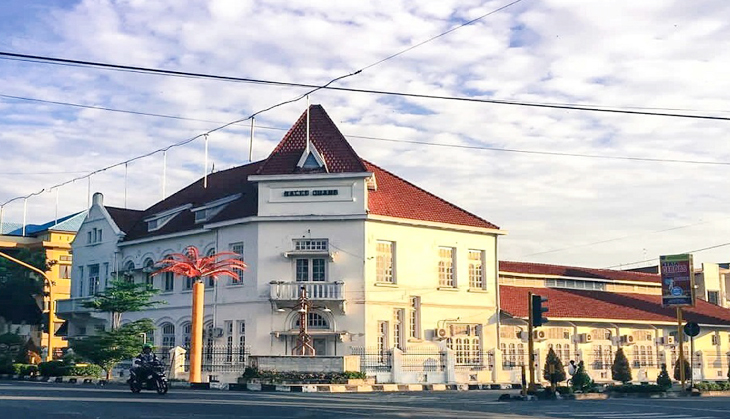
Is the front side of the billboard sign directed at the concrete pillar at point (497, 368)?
no

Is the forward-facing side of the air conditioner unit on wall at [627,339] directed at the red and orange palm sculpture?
no

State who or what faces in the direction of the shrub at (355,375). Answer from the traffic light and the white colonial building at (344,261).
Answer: the white colonial building

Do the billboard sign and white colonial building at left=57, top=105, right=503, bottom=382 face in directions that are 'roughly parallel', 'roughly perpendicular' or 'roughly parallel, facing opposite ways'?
roughly parallel

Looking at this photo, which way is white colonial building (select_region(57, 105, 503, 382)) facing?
toward the camera

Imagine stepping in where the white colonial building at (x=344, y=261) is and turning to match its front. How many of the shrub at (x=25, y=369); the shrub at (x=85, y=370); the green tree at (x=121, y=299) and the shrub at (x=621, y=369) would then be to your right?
3

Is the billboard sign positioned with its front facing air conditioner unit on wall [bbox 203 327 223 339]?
no

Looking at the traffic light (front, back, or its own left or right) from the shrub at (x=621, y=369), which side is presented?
front

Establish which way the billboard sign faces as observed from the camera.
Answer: facing the viewer

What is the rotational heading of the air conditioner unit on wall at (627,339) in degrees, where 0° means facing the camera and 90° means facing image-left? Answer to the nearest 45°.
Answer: approximately 315°

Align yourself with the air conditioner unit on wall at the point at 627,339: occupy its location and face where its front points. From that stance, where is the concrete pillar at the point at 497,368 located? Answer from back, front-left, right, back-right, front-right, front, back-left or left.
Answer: right
